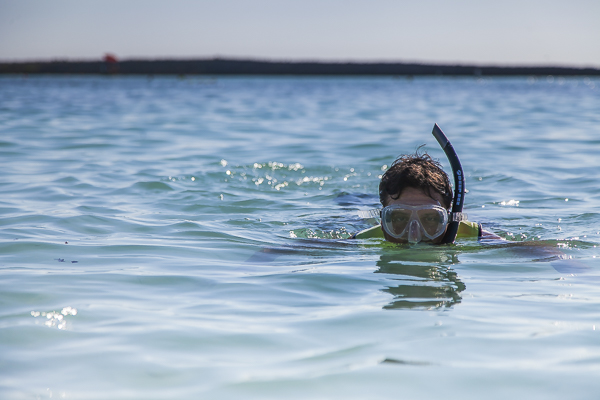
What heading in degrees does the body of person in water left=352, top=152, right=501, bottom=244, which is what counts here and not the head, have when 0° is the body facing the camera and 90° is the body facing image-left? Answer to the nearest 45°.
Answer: approximately 0°
